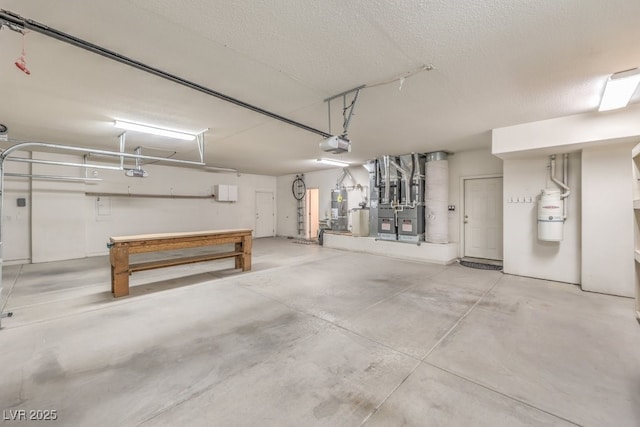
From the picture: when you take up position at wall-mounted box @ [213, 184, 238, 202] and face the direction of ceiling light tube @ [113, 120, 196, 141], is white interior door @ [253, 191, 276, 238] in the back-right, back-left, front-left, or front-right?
back-left

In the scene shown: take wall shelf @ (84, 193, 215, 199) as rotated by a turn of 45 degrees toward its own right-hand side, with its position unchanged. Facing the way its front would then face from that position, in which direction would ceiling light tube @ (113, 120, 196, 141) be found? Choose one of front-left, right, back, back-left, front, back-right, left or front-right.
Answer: front-left

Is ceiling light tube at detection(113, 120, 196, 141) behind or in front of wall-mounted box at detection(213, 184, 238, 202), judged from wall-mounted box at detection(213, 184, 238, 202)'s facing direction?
in front

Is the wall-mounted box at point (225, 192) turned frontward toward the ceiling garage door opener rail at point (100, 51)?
yes

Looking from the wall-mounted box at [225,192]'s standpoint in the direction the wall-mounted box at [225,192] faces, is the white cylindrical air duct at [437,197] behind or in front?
in front

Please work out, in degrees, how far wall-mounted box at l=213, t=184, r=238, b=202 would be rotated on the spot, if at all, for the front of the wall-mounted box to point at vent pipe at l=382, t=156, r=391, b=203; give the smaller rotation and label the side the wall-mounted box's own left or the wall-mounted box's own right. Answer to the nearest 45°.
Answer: approximately 45° to the wall-mounted box's own left

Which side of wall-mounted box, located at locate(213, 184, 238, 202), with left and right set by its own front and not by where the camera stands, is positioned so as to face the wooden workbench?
front

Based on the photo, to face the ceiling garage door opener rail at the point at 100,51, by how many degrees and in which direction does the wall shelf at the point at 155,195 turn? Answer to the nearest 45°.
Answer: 0° — it already faces it

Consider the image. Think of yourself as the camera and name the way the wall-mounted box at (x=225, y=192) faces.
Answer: facing the viewer

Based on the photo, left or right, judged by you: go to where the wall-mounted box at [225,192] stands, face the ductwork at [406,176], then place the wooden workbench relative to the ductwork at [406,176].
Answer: right
